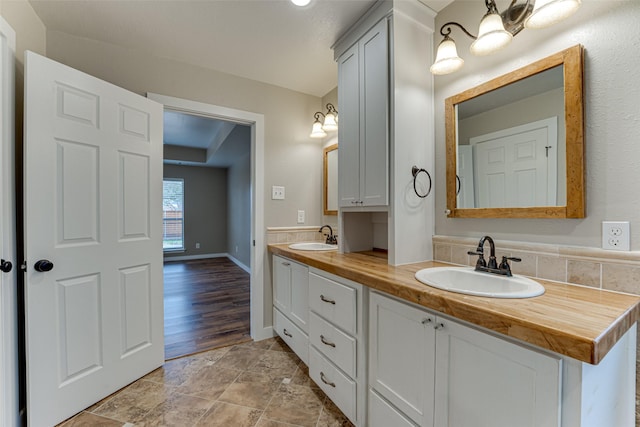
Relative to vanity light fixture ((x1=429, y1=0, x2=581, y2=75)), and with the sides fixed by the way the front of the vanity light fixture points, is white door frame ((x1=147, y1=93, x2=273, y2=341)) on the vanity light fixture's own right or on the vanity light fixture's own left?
on the vanity light fixture's own right

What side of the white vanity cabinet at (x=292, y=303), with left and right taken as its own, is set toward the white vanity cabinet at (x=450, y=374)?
left

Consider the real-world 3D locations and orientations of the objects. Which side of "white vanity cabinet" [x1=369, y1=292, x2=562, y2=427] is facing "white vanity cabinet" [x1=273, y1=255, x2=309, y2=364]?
right

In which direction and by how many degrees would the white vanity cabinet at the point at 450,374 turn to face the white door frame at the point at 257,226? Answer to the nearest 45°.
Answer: approximately 90° to its right

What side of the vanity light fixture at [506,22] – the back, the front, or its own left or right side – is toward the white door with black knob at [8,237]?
front

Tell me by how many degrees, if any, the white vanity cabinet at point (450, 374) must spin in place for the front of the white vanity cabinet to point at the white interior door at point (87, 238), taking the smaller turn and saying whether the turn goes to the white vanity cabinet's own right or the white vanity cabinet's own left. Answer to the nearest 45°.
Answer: approximately 45° to the white vanity cabinet's own right

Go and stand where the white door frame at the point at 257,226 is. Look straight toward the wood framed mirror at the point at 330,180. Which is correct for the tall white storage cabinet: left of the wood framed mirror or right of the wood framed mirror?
right

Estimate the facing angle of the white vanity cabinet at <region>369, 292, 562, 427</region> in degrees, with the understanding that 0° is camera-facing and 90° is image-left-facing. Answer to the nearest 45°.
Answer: approximately 45°
